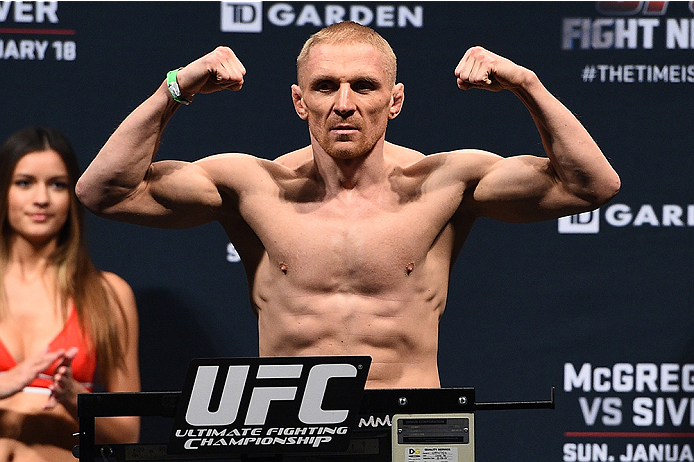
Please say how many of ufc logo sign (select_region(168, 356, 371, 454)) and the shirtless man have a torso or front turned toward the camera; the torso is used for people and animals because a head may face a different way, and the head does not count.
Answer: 2

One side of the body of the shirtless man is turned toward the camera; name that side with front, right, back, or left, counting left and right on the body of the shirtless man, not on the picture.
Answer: front

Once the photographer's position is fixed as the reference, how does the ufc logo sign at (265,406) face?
facing the viewer

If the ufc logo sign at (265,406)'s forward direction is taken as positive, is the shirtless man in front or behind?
behind

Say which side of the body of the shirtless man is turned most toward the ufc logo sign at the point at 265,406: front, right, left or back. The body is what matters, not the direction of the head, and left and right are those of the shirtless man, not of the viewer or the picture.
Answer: front

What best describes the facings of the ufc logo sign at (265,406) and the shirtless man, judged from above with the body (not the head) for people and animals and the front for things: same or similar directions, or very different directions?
same or similar directions
